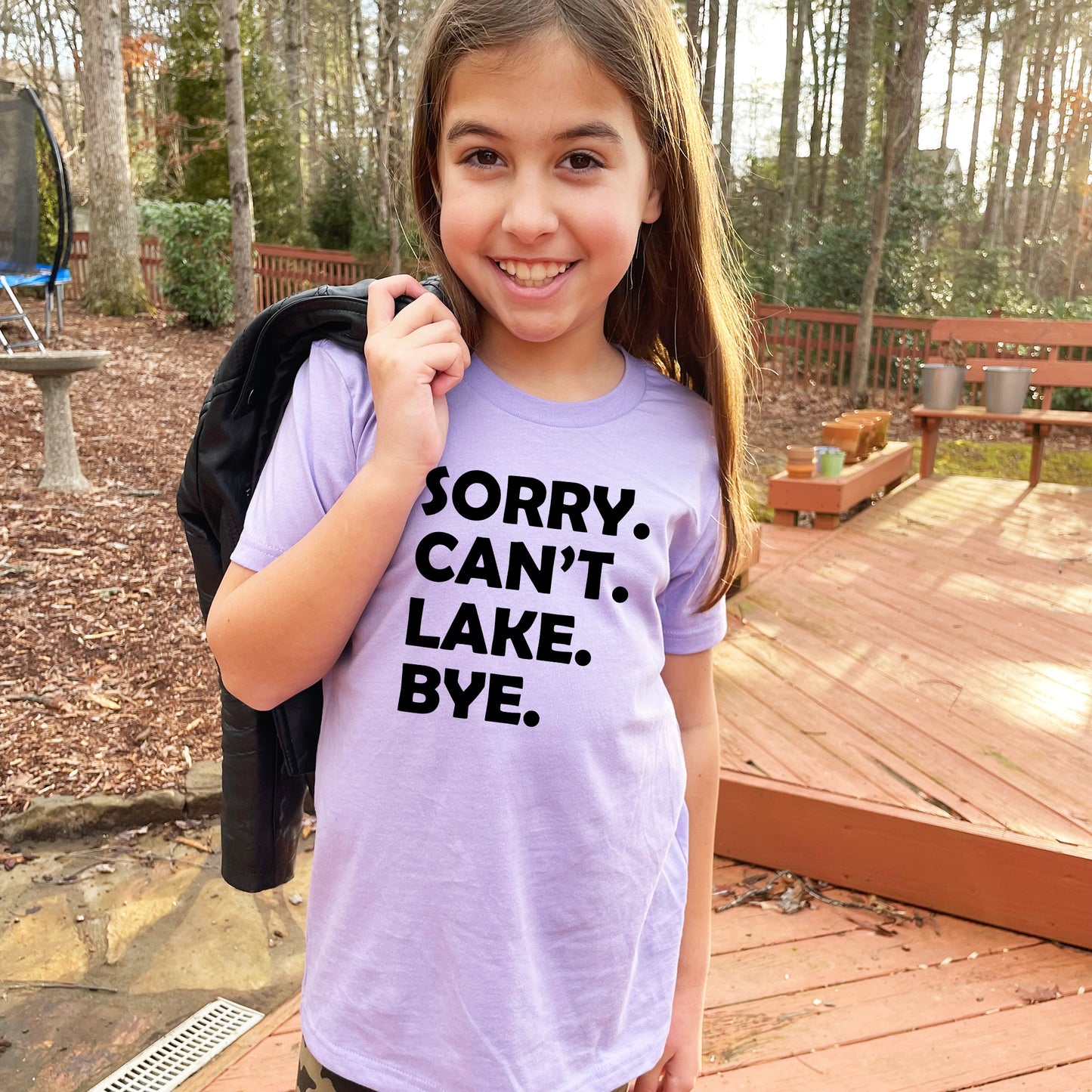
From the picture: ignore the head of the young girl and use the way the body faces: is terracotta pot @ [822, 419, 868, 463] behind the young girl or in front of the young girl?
behind

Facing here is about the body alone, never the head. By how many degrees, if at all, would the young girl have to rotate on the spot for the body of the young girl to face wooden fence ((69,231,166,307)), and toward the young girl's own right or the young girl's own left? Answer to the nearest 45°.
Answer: approximately 180°

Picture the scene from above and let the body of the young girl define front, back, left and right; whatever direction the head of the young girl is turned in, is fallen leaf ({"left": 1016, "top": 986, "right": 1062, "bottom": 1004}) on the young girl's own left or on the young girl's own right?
on the young girl's own left

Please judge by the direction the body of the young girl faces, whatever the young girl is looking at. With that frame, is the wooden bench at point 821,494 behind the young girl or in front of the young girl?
behind

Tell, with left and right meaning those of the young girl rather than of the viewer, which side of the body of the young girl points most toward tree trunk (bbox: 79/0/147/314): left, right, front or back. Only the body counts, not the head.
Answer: back

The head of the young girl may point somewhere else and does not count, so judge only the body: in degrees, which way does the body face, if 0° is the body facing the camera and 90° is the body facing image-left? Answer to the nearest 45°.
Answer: approximately 0°
